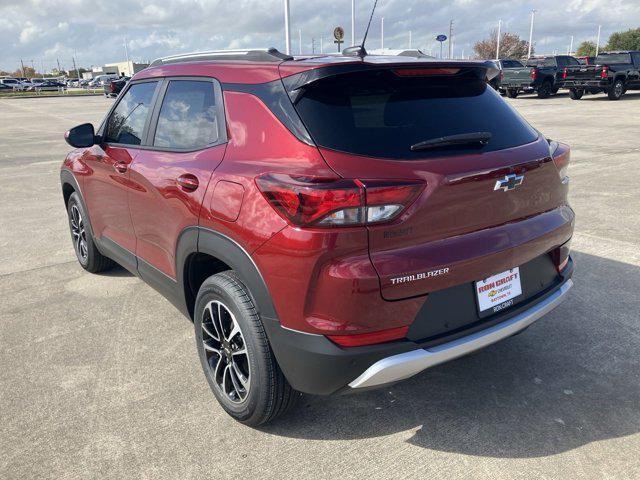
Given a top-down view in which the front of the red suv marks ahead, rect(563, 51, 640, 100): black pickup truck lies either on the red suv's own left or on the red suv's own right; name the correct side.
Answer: on the red suv's own right

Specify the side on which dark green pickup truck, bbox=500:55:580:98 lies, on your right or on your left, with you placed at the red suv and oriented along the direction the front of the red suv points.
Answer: on your right

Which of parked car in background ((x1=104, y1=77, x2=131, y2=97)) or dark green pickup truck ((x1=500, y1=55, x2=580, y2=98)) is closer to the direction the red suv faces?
the parked car in background

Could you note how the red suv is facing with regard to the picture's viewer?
facing away from the viewer and to the left of the viewer

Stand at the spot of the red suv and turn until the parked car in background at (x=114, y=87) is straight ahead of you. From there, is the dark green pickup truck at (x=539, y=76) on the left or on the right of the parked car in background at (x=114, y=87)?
right

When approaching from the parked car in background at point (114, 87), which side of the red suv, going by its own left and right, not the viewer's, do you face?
front

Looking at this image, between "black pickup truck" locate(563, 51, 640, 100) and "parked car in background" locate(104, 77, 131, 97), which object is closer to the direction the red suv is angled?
the parked car in background
